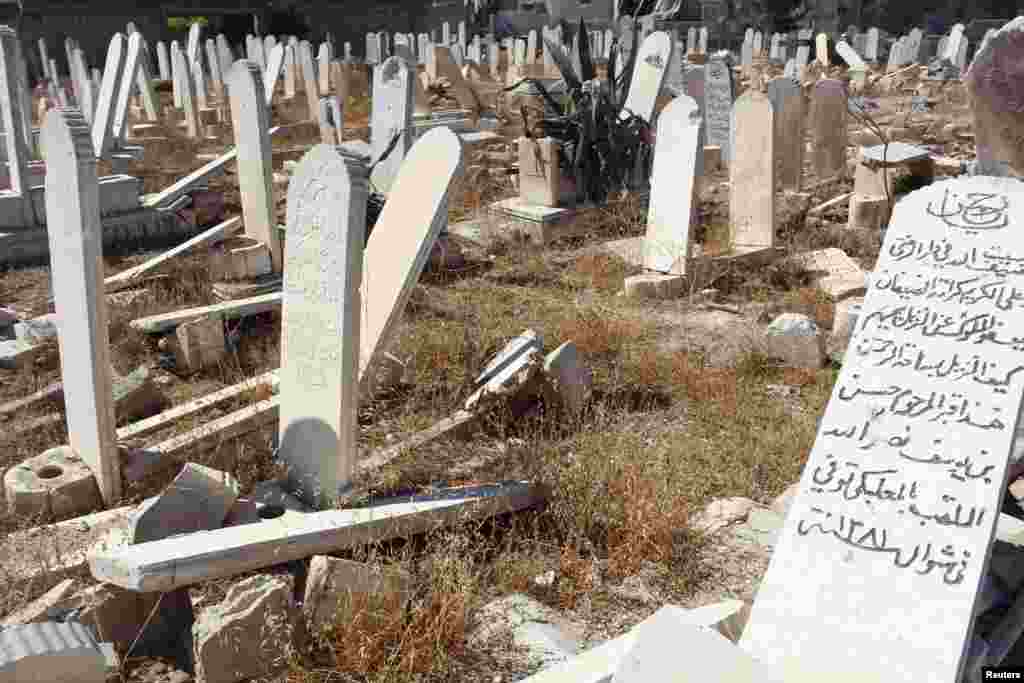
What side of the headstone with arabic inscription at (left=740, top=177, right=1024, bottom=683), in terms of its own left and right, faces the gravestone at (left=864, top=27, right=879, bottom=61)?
back

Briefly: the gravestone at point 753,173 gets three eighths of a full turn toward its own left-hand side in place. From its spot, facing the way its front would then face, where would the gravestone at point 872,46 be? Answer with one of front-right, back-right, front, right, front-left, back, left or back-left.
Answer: front-left

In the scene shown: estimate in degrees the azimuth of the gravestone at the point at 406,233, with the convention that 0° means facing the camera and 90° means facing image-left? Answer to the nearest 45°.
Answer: approximately 45°

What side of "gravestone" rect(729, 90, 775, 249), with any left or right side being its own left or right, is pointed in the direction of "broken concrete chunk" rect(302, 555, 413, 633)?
front

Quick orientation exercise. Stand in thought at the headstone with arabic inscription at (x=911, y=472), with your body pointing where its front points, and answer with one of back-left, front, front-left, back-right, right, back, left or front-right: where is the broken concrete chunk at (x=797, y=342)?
back

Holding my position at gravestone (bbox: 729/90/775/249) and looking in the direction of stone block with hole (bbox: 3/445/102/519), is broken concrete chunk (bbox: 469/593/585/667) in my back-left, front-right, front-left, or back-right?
front-left

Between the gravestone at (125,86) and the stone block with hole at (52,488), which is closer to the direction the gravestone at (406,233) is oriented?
the stone block with hole

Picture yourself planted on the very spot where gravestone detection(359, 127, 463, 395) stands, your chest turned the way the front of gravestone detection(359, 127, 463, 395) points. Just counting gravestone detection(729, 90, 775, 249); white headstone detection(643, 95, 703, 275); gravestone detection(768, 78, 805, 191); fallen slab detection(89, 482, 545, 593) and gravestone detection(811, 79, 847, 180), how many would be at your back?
4

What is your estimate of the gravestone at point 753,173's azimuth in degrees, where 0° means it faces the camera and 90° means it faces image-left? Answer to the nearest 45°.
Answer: approximately 0°

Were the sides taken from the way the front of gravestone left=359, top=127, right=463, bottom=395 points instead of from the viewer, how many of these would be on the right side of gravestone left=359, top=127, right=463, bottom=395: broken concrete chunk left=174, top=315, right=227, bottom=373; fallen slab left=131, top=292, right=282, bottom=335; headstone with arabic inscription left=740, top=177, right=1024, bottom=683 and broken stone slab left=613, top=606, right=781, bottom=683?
2

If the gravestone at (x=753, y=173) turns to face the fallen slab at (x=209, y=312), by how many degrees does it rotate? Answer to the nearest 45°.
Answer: approximately 45° to its right

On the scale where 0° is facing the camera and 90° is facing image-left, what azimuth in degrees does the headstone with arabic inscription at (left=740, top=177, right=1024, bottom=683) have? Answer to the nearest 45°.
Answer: approximately 0°

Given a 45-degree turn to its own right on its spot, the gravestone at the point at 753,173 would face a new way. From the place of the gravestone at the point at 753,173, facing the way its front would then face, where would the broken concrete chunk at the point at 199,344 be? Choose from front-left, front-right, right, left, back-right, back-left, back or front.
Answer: front

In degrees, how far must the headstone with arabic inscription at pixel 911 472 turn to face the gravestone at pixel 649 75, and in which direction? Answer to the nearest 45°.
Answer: approximately 180°

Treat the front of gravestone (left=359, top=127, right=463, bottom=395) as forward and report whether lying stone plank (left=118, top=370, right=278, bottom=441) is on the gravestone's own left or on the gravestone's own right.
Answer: on the gravestone's own right

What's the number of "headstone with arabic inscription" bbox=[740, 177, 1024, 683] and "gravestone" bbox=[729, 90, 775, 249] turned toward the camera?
2

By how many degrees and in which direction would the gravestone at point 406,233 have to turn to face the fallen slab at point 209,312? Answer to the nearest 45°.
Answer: approximately 90° to its right
